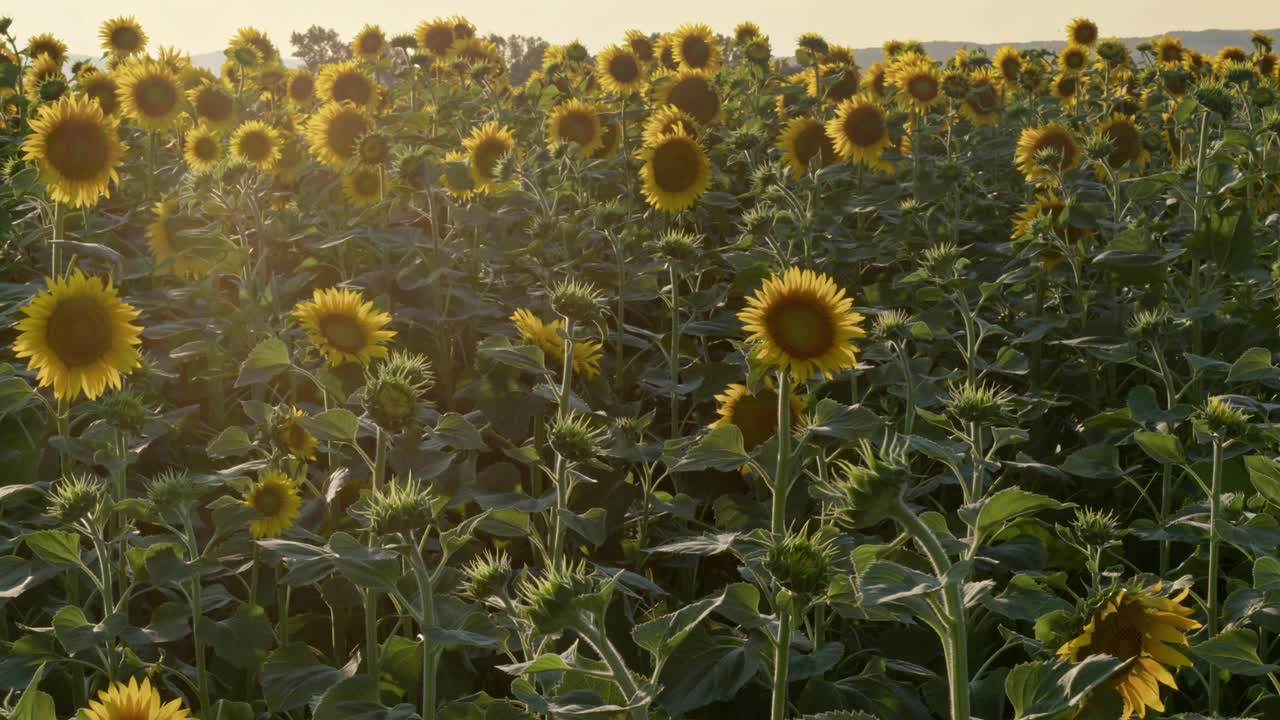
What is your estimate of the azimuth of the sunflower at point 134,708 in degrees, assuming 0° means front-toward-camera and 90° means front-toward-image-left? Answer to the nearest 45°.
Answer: approximately 0°

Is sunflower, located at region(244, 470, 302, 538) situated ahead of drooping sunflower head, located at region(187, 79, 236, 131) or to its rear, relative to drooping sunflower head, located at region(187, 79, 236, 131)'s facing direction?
ahead

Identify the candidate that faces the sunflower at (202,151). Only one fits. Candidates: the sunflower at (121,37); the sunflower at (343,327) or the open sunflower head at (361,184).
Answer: the sunflower at (121,37)

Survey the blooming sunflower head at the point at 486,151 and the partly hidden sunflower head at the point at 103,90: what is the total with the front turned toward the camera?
2

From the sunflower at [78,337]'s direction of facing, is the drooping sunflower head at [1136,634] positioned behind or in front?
in front

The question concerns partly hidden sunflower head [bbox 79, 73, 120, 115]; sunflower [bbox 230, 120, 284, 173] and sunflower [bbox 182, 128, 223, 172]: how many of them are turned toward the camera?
3

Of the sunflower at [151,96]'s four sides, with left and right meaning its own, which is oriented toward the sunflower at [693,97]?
left

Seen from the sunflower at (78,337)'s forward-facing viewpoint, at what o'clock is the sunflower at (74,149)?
the sunflower at (74,149) is roughly at 6 o'clock from the sunflower at (78,337).
